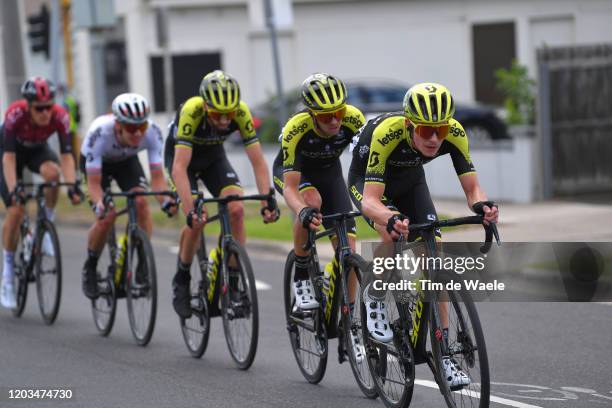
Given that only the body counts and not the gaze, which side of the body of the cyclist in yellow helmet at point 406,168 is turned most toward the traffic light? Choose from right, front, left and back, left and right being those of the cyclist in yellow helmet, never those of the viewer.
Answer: back

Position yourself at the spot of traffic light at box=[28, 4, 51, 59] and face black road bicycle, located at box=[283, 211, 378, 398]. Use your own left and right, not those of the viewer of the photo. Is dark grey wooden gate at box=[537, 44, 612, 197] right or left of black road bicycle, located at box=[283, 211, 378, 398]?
left

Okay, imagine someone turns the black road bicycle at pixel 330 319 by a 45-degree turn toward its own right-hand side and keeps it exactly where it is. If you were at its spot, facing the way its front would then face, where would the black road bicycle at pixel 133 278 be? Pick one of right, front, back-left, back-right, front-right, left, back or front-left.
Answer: back-right

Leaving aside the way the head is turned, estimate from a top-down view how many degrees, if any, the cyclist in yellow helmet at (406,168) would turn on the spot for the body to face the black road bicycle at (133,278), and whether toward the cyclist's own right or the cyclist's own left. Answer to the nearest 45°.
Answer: approximately 180°

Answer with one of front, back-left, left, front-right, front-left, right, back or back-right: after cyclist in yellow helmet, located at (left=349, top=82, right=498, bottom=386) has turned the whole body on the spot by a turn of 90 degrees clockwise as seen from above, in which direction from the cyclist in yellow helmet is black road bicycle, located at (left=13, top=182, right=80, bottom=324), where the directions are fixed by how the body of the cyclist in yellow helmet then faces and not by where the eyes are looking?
right

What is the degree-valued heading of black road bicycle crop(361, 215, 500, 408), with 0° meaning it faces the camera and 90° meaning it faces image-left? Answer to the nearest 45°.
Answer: approximately 315°

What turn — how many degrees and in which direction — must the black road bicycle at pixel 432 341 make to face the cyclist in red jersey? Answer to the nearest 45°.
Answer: approximately 180°

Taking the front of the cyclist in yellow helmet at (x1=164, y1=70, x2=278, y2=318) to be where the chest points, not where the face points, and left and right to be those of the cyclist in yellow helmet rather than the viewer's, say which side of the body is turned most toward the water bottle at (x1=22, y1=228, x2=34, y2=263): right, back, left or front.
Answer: back
